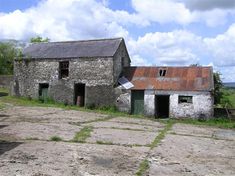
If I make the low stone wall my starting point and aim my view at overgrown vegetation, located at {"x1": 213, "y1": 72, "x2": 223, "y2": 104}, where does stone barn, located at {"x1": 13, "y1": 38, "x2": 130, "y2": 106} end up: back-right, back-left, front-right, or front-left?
front-right

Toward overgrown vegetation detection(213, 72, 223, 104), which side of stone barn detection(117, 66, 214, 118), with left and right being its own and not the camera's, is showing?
left

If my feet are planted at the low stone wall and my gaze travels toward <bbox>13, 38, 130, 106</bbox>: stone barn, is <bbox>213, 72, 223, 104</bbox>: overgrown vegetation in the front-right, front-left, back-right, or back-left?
front-left

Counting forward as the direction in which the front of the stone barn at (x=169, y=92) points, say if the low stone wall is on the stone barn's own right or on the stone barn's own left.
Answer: on the stone barn's own right

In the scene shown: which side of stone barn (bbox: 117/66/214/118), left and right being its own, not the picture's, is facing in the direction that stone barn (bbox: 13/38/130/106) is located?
right
